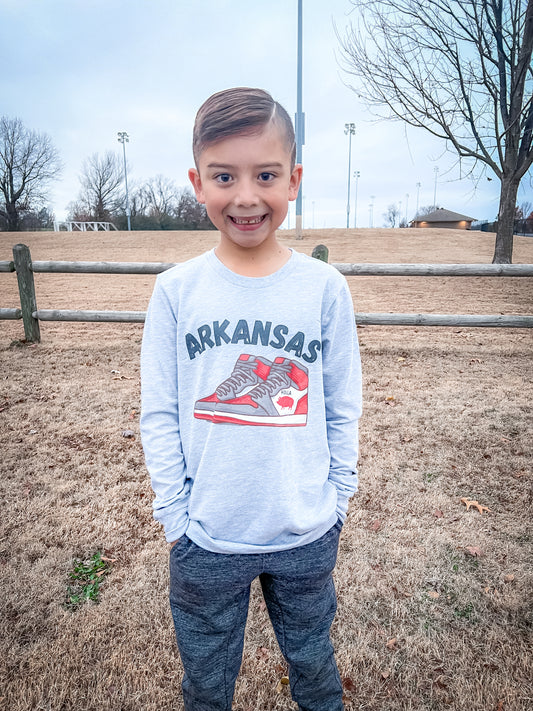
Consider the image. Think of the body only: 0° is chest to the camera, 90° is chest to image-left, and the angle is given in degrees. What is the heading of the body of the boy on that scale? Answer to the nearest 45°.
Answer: approximately 0°

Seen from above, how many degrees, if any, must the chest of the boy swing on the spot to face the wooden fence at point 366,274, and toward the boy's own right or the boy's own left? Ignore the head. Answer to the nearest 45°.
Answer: approximately 180°
